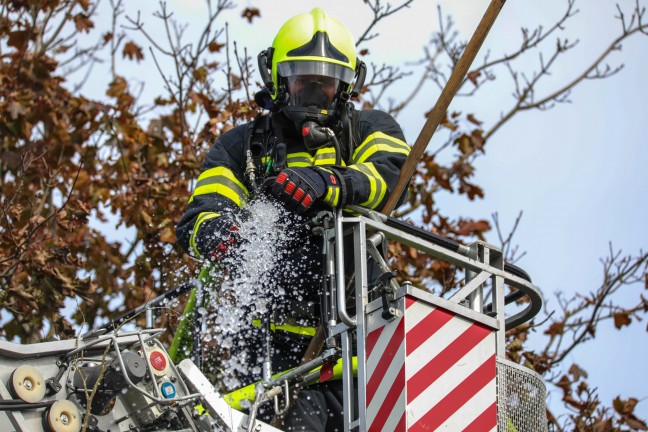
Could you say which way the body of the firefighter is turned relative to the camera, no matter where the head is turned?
toward the camera

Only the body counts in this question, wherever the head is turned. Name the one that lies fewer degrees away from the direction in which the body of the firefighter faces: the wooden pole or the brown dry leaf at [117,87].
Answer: the wooden pole

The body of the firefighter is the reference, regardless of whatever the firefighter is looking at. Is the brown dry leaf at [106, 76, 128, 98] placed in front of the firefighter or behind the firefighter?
behind
